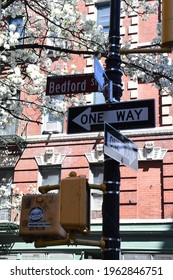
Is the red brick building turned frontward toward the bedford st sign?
yes

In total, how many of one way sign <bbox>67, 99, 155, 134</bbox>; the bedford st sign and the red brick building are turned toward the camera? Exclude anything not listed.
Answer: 3

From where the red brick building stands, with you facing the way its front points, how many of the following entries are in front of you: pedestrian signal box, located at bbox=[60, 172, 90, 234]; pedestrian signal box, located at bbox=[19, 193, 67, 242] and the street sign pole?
3

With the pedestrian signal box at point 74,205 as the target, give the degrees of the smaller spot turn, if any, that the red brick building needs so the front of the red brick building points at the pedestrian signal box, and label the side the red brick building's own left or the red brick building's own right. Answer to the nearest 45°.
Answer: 0° — it already faces it

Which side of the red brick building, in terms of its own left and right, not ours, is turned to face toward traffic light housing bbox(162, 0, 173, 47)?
front

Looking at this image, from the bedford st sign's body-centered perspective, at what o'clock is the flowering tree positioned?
The flowering tree is roughly at 6 o'clock from the bedford st sign.

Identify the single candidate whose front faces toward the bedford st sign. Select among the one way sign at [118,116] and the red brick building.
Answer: the red brick building

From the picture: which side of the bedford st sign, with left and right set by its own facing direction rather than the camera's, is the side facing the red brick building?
back

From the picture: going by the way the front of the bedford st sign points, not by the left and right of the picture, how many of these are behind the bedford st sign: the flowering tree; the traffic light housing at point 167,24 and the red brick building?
2
